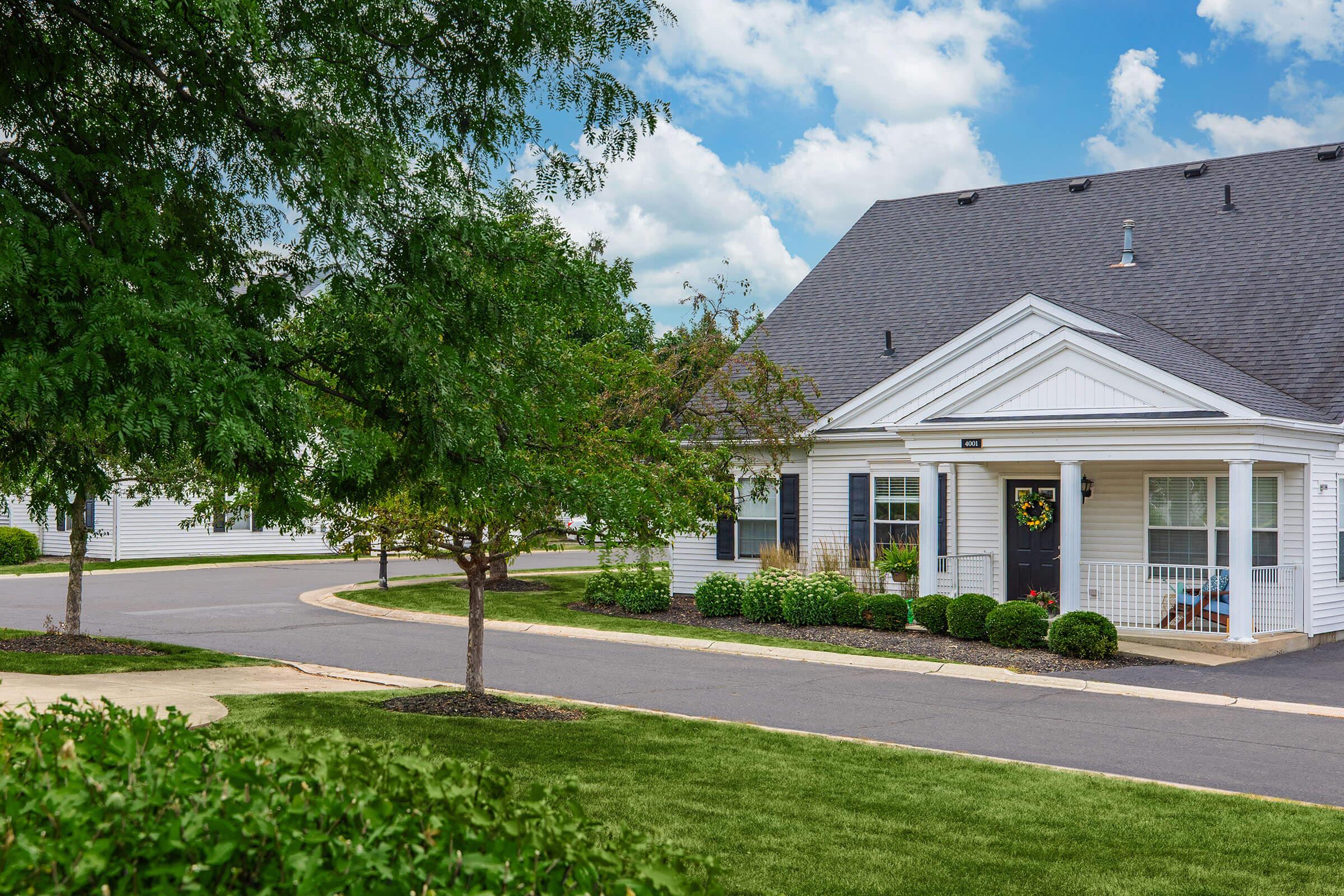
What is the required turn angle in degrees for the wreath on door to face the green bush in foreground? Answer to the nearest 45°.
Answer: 0° — it already faces it

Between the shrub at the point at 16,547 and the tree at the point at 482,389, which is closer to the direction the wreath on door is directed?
the tree

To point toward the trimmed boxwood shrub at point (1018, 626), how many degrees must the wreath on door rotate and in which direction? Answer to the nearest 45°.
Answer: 0° — it already faces it

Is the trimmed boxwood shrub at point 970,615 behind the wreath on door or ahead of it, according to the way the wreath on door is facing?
ahead

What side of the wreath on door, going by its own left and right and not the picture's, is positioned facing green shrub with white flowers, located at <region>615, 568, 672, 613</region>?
right

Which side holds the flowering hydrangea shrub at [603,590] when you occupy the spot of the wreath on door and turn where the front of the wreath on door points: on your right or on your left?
on your right

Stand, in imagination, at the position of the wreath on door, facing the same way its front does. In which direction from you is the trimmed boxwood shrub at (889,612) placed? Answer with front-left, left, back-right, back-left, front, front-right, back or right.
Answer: front-right

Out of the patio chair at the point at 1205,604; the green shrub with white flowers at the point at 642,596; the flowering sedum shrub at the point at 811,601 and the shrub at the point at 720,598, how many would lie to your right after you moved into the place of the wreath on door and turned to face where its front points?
3

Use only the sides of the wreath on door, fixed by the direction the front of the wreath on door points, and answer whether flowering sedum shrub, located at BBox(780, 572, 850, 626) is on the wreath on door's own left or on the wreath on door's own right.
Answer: on the wreath on door's own right

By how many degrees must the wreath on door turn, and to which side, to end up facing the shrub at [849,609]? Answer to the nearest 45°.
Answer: approximately 90° to its right

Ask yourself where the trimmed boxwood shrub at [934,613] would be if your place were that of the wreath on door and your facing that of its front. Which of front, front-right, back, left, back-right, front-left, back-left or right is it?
front-right

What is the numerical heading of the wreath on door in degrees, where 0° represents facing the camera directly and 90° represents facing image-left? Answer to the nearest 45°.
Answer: approximately 0°
